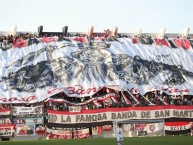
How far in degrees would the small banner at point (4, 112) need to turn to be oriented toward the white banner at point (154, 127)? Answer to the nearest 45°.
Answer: approximately 90° to its left

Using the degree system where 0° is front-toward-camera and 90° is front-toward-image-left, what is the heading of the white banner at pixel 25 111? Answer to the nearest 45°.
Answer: approximately 0°

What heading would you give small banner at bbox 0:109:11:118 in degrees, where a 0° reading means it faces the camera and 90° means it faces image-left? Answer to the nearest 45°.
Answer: approximately 0°

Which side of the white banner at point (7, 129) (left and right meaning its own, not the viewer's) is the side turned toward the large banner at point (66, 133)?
left

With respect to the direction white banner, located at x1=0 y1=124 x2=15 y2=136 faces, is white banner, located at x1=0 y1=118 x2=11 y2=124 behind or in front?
behind

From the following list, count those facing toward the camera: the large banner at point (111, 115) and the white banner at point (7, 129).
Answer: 2

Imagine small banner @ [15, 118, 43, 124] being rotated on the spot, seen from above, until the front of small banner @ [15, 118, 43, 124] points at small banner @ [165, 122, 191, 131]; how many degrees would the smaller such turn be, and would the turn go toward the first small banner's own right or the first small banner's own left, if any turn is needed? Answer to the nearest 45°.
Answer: approximately 90° to the first small banner's own left

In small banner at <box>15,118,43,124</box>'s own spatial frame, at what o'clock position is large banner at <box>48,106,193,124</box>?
large banner at <box>48,106,193,124</box> is roughly at 9 o'clock from small banner at <box>15,118,43,124</box>.
